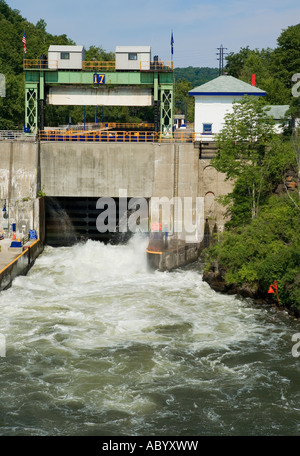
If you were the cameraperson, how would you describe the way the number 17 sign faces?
facing the viewer

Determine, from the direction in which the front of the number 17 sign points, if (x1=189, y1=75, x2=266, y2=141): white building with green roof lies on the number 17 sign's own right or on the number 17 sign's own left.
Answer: on the number 17 sign's own left

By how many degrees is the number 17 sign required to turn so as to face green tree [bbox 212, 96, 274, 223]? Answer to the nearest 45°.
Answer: approximately 45° to its left
